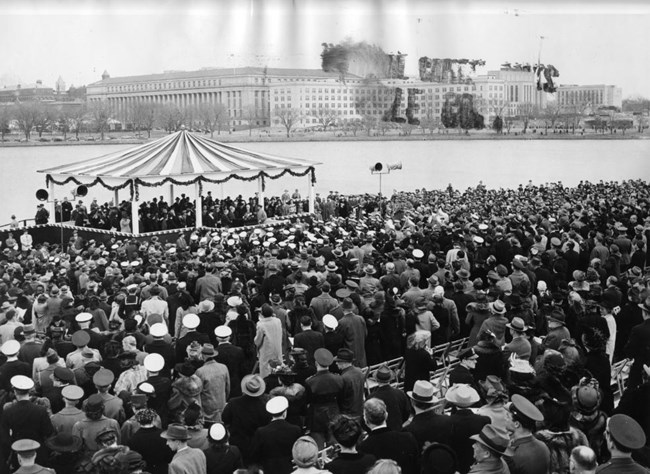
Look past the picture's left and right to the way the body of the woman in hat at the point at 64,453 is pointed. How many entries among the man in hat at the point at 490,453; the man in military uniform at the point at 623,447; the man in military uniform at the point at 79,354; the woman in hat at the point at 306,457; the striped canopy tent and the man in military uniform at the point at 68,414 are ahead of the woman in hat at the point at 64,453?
3

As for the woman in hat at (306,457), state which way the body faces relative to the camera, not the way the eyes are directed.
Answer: away from the camera

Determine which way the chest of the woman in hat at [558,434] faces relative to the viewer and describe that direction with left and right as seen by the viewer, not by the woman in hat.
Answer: facing away from the viewer

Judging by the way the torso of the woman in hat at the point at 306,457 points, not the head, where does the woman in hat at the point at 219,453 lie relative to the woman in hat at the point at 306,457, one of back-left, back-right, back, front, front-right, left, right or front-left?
front-left

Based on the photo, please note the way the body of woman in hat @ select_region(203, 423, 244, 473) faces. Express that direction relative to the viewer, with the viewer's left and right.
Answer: facing away from the viewer

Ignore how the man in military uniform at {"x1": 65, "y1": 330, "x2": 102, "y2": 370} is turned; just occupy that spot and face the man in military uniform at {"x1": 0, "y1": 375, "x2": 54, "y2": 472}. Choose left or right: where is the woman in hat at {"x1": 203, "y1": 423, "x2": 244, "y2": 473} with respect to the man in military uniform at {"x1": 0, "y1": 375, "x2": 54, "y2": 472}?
left

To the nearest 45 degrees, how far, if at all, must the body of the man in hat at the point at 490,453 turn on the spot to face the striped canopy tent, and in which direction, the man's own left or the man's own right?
0° — they already face it

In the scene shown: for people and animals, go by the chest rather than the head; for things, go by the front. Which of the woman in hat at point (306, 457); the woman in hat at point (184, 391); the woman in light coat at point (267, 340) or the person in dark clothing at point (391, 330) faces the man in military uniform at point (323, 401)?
the woman in hat at point (306, 457)

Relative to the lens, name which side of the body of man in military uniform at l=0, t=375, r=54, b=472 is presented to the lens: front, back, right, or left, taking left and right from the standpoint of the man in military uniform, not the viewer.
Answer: back

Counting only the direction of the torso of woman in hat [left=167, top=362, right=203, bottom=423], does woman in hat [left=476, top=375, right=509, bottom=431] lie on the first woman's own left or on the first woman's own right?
on the first woman's own right

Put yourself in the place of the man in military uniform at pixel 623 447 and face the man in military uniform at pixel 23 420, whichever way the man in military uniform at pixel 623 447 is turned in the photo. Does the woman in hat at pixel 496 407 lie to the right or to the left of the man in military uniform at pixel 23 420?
right

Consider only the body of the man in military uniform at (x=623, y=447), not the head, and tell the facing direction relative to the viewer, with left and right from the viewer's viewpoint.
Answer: facing away from the viewer and to the left of the viewer

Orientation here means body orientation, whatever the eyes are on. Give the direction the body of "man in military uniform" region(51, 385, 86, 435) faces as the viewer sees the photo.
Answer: away from the camera
